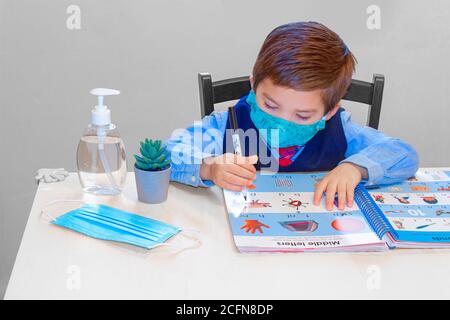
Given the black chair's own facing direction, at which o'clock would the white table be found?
The white table is roughly at 12 o'clock from the black chair.

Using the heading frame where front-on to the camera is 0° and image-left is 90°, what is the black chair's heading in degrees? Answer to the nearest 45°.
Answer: approximately 0°

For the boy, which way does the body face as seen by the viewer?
toward the camera
